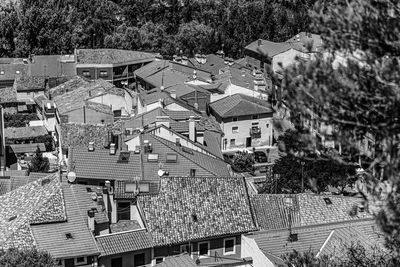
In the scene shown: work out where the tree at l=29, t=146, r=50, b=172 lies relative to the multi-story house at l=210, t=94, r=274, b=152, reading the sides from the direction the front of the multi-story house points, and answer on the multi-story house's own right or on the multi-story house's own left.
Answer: on the multi-story house's own right

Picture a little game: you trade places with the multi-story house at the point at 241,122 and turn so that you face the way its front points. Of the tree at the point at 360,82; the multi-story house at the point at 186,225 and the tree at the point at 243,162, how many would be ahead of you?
3

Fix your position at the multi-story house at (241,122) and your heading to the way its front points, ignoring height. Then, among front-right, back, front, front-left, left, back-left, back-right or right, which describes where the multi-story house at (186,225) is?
front

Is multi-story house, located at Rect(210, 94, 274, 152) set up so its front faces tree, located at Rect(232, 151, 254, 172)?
yes

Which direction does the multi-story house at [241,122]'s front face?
toward the camera

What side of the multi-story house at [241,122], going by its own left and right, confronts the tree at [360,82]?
front

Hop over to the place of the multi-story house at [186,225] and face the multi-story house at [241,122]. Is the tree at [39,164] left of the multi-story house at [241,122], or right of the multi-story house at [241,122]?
left
